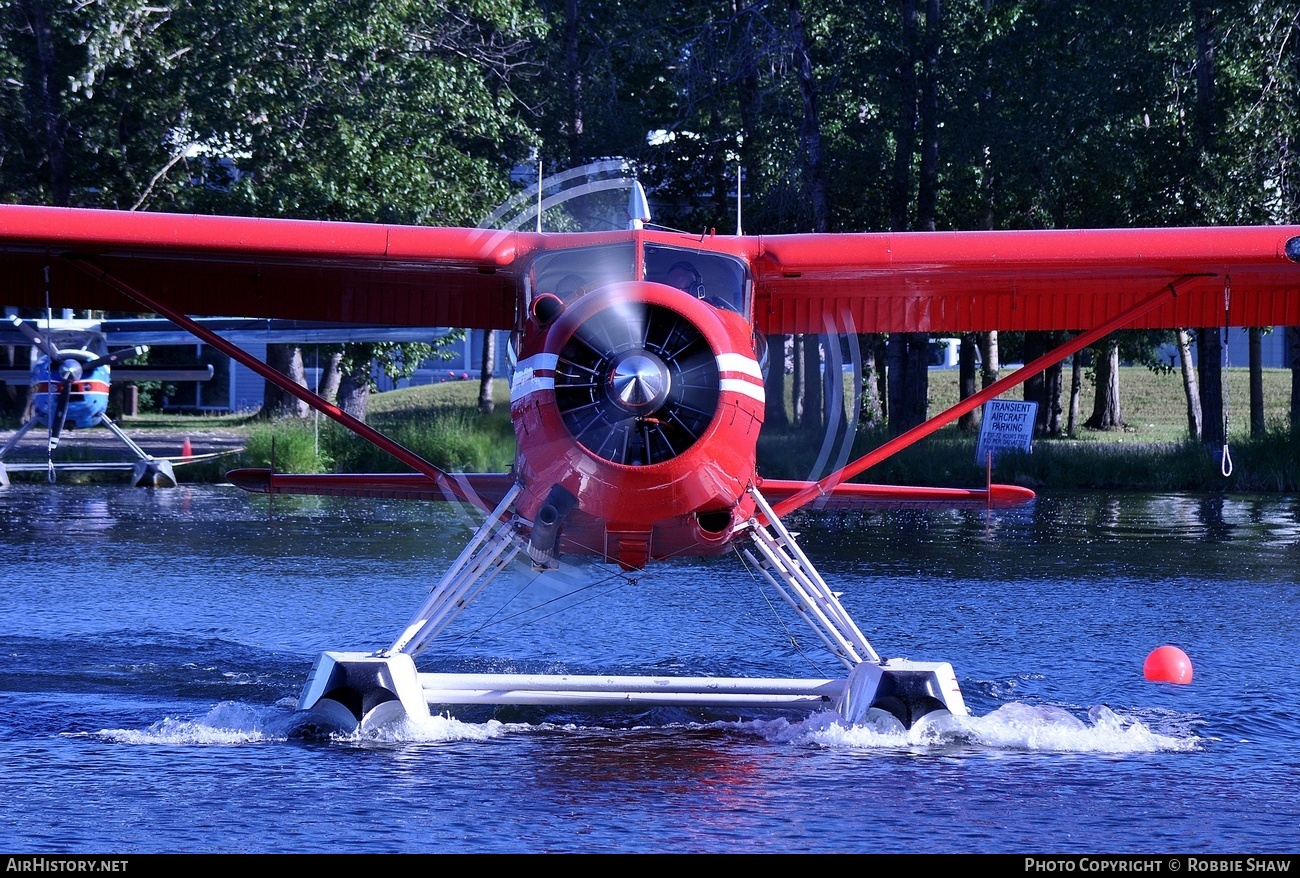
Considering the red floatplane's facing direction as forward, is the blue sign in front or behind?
behind

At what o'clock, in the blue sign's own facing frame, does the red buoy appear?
The red buoy is roughly at 12 o'clock from the blue sign.

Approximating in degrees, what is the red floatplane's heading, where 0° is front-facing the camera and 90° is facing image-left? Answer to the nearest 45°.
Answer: approximately 0°

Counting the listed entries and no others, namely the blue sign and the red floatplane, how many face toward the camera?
2

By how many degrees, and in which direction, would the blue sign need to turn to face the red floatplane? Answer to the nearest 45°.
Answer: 0° — it already faces it
